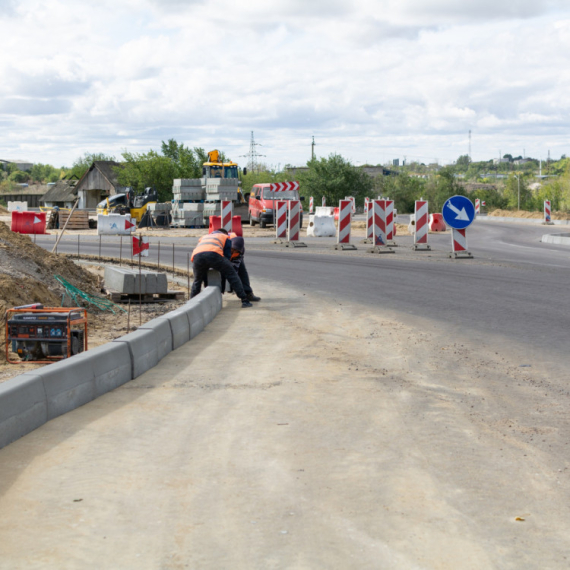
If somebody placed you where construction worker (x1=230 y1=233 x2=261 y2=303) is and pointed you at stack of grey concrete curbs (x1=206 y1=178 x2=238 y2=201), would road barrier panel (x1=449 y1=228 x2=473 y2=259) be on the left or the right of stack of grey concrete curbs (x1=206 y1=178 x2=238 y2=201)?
right

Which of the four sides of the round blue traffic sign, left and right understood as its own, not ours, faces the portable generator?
front

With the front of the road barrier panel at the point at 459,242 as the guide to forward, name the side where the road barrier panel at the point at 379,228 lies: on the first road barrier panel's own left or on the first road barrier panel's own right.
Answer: on the first road barrier panel's own right

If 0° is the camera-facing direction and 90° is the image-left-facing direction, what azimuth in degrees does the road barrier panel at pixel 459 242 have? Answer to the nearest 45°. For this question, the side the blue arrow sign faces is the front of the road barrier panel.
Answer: approximately 0°

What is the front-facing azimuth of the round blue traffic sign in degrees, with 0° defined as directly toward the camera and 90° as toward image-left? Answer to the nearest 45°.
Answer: approximately 0°

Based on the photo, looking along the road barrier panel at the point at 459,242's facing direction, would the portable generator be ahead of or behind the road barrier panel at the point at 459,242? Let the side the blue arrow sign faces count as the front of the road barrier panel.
ahead

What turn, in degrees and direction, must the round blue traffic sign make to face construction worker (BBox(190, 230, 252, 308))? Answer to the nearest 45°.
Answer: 0° — it already faces them

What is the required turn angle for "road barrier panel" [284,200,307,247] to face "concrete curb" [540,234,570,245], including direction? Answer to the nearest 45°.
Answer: approximately 90° to its left
